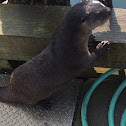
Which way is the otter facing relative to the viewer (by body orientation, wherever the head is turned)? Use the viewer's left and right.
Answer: facing to the right of the viewer
